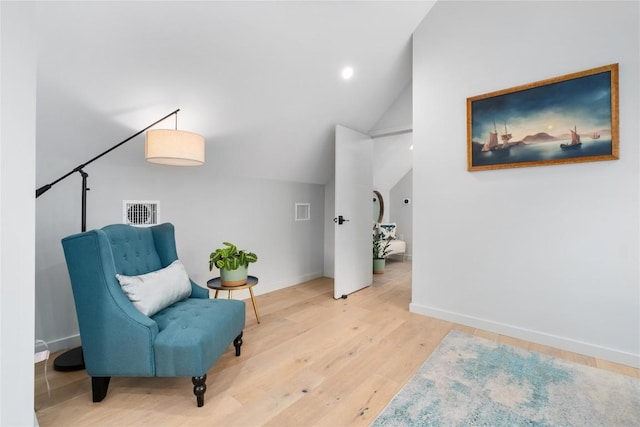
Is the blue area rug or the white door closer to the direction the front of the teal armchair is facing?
the blue area rug

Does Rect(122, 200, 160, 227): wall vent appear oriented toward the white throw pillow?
yes

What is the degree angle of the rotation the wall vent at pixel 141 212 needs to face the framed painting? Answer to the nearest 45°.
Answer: approximately 45° to its left

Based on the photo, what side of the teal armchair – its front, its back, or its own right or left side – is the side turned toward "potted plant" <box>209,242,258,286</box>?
left

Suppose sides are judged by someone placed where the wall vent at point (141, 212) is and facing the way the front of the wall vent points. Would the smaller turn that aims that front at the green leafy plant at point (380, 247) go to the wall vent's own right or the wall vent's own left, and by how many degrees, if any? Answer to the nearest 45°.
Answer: approximately 90° to the wall vent's own left

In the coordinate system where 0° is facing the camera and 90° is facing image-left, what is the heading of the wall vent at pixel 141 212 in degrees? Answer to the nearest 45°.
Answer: approximately 0°

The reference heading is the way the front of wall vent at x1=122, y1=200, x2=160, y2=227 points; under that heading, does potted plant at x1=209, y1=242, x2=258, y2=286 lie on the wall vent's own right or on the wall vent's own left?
on the wall vent's own left

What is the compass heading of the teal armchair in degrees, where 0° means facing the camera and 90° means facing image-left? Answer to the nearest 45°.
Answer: approximately 315°

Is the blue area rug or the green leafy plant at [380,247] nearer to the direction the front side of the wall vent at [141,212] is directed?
the blue area rug

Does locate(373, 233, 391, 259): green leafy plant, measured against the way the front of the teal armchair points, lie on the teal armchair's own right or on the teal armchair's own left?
on the teal armchair's own left
